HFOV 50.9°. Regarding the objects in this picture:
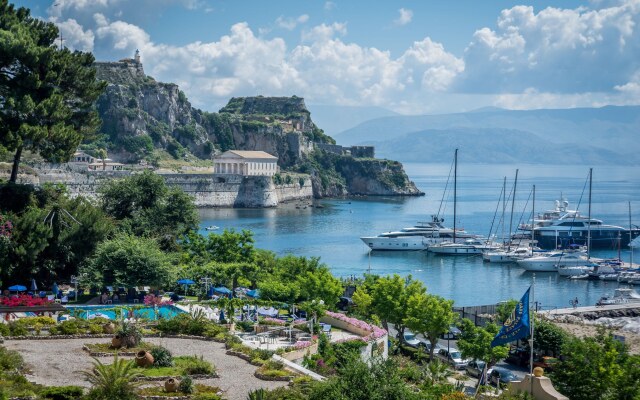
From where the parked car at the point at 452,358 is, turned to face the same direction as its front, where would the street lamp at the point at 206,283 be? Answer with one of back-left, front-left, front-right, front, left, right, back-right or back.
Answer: back-right

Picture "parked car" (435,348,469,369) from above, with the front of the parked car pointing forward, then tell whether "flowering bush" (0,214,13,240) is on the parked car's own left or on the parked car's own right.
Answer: on the parked car's own right

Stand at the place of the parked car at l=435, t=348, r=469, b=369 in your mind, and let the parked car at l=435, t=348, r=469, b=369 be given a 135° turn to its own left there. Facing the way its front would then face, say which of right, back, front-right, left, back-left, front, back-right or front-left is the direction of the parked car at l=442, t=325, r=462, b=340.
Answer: front

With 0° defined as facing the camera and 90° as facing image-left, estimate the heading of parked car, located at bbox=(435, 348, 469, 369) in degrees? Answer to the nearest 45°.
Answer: approximately 315°

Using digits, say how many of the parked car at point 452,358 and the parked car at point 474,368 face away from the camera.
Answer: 0

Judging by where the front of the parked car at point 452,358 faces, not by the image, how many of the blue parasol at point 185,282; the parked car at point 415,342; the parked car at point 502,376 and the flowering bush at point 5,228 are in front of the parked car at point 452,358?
1

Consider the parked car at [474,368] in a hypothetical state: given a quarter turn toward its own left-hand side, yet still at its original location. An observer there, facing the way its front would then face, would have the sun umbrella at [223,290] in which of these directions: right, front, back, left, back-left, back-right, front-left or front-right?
back-right

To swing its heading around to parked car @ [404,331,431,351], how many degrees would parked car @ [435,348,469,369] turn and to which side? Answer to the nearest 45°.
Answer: approximately 180°
